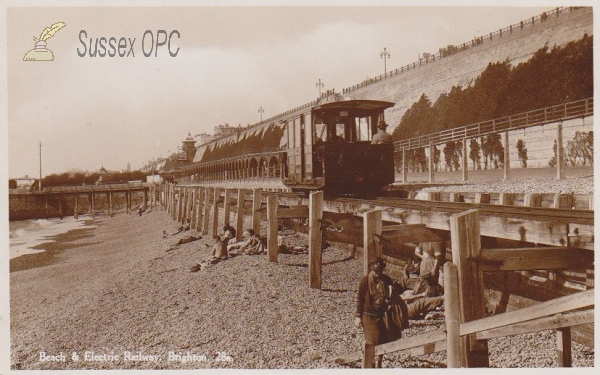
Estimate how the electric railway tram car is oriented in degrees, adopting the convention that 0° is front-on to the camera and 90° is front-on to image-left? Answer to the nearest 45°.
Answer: approximately 315°

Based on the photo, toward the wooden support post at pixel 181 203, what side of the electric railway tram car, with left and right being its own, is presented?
back

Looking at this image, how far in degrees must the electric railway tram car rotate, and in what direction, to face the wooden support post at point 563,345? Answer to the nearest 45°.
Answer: approximately 45° to its right

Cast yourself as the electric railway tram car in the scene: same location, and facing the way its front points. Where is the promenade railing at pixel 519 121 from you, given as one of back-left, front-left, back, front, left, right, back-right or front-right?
left

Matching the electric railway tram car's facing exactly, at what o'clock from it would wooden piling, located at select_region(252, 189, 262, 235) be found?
The wooden piling is roughly at 5 o'clock from the electric railway tram car.

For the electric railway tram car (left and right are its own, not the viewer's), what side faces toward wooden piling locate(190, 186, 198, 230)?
back

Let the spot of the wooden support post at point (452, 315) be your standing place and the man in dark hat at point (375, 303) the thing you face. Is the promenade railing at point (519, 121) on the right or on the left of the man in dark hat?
right

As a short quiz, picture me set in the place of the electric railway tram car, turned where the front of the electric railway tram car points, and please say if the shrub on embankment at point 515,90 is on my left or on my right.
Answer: on my left

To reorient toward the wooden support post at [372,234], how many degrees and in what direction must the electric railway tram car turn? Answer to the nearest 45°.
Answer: approximately 45° to its right

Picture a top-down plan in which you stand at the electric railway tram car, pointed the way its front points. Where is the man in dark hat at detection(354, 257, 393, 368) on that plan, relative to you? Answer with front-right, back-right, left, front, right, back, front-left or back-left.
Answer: front-right

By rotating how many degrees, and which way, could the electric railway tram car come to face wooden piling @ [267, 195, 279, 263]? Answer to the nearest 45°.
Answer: approximately 90° to its right

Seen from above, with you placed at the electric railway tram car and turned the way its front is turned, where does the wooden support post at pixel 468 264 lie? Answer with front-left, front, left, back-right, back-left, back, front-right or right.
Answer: front-right

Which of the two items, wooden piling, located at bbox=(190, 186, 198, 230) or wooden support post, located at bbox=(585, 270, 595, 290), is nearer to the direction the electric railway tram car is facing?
the wooden support post

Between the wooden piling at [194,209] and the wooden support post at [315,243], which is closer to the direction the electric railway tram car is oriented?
the wooden support post
